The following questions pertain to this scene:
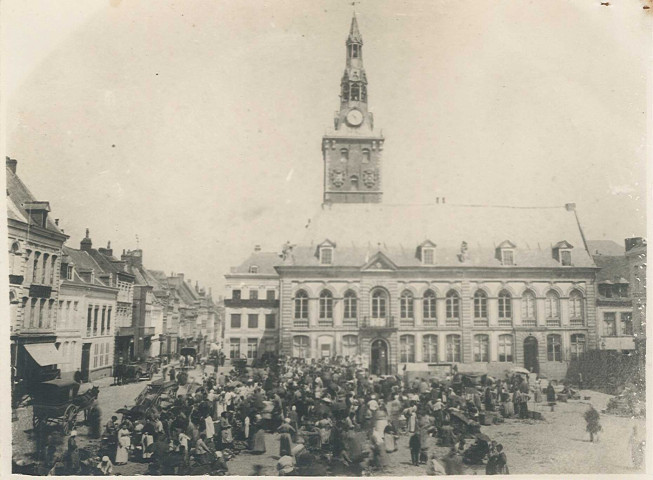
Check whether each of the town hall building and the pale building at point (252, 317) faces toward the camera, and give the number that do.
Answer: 2

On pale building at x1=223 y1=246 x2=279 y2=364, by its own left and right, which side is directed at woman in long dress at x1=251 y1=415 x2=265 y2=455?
front

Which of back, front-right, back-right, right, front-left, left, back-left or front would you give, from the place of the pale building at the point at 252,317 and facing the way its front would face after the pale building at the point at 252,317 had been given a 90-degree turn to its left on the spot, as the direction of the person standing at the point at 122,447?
back-right

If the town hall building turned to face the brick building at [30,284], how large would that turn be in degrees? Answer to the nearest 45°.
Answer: approximately 45° to its right

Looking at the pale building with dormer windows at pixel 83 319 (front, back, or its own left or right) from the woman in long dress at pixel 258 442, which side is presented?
front

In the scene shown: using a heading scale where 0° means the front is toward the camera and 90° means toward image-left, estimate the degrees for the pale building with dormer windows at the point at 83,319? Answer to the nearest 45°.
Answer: approximately 315°

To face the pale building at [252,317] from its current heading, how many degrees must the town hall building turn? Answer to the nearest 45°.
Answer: approximately 90° to its right

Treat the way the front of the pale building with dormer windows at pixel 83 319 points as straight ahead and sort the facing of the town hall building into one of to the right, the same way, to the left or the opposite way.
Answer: to the right

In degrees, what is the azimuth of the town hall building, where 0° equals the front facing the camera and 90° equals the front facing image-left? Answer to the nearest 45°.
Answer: approximately 0°

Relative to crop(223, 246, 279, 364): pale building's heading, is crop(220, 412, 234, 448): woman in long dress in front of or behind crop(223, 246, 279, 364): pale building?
in front

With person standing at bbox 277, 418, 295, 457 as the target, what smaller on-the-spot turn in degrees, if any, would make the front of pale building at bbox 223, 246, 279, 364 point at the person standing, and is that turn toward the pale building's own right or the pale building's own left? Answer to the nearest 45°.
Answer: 0° — it already faces them

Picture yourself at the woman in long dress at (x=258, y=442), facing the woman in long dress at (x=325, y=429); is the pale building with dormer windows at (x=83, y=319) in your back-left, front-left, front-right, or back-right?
back-left
